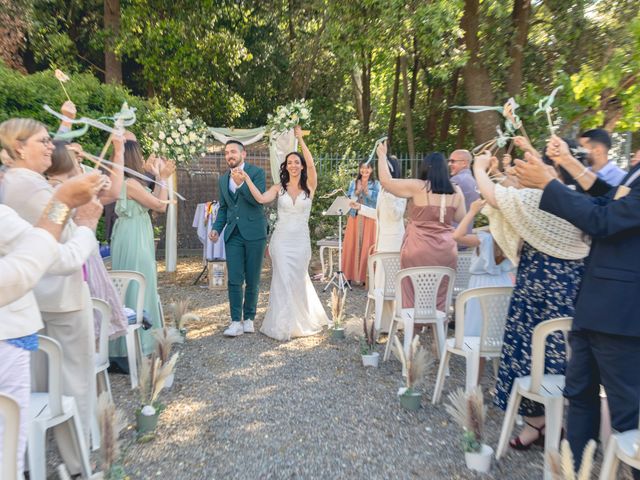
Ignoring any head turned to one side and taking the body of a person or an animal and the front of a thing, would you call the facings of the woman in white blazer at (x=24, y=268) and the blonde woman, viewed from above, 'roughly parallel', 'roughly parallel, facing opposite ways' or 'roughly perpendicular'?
roughly parallel

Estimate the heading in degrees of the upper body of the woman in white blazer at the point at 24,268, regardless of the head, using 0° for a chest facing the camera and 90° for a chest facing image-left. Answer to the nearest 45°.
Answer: approximately 270°

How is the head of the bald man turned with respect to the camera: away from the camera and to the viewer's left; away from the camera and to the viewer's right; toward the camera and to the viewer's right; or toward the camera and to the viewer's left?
toward the camera and to the viewer's left

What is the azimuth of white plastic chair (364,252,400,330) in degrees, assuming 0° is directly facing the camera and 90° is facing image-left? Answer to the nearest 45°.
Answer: approximately 135°

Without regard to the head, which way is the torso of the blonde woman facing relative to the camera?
to the viewer's right

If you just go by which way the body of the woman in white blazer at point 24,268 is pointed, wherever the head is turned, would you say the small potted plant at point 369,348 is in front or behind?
in front

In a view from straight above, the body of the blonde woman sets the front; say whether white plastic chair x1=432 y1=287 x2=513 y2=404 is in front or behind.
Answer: in front

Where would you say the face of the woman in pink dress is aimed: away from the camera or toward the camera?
away from the camera

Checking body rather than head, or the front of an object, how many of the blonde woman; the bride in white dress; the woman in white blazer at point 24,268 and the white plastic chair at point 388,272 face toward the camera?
1

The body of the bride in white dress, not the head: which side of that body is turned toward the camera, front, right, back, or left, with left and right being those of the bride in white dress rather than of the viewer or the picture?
front

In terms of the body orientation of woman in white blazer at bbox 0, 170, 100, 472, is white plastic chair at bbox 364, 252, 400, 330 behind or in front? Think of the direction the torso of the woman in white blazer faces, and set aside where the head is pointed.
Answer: in front
